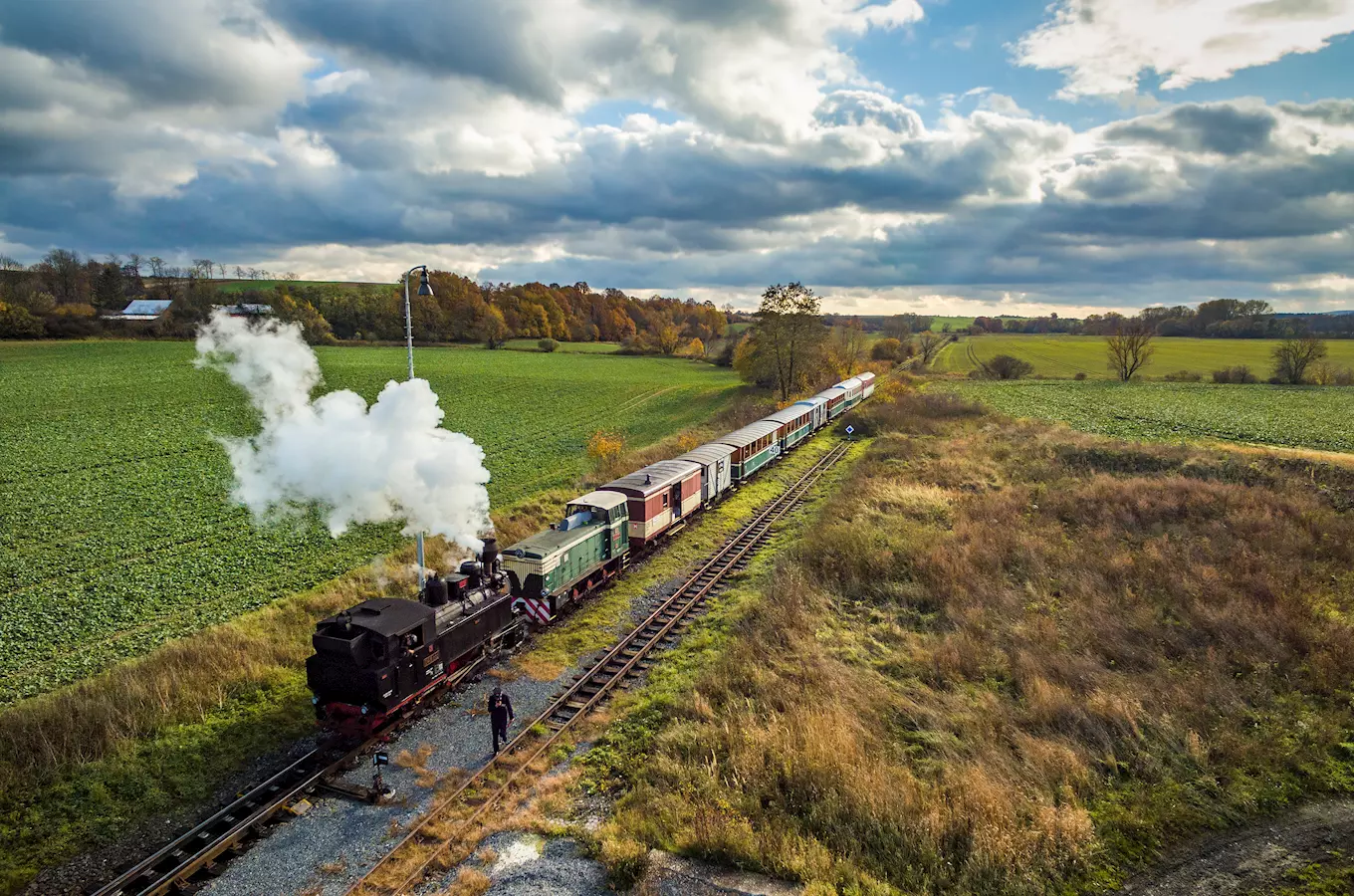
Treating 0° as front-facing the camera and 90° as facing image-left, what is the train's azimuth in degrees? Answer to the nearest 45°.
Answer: approximately 45°

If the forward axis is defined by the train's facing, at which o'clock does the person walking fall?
The person walking is roughly at 10 o'clock from the train.

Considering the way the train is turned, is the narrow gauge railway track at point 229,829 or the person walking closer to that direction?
the narrow gauge railway track

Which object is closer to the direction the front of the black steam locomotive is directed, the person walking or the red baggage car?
the red baggage car

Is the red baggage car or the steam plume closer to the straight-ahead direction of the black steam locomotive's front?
the red baggage car

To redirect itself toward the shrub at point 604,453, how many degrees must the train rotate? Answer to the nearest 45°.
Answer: approximately 135° to its right

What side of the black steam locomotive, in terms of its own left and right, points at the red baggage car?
front

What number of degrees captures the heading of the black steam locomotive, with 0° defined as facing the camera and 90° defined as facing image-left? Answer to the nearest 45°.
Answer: approximately 225°
